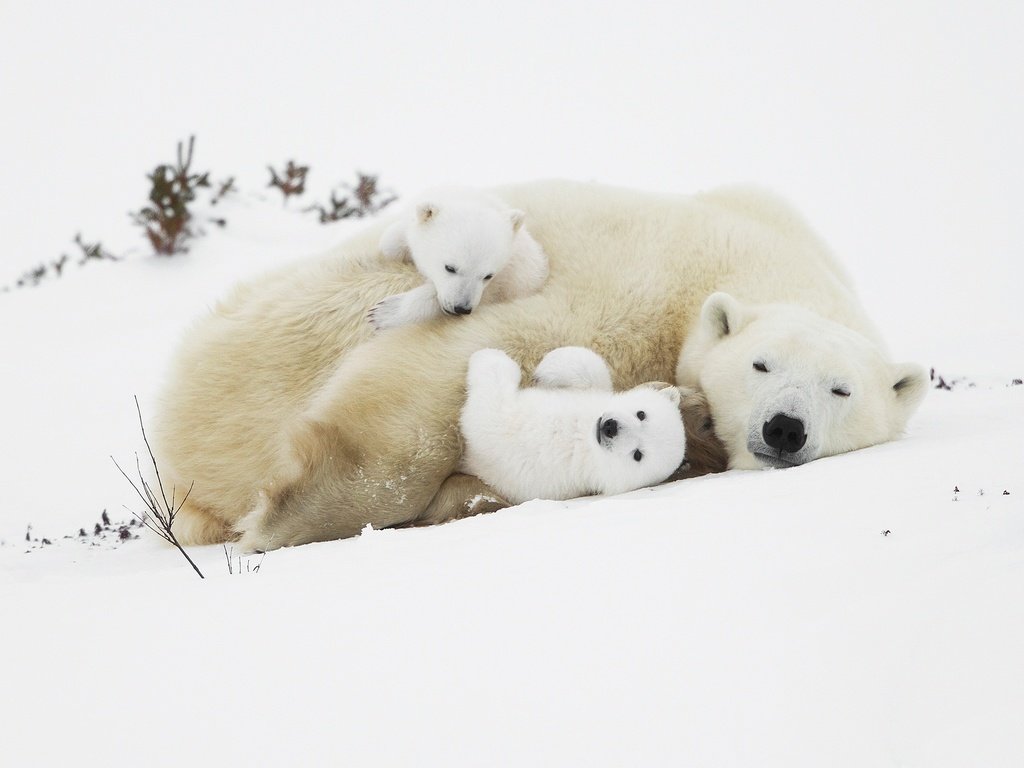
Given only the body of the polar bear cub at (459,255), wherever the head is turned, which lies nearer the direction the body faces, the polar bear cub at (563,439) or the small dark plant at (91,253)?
the polar bear cub

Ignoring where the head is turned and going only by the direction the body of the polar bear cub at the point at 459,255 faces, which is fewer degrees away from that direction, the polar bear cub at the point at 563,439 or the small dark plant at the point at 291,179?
the polar bear cub

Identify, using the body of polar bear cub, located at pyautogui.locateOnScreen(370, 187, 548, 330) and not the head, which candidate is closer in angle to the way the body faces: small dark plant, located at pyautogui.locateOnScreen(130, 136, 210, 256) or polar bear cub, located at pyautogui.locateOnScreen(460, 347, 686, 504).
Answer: the polar bear cub

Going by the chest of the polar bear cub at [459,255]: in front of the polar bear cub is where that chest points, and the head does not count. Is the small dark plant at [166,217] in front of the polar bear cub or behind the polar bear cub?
behind

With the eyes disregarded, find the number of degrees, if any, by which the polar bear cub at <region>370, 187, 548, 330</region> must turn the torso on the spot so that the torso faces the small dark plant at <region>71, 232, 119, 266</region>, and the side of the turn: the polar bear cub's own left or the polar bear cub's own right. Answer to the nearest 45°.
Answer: approximately 135° to the polar bear cub's own right

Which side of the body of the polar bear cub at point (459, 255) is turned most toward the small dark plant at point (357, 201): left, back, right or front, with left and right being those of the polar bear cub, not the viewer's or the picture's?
back

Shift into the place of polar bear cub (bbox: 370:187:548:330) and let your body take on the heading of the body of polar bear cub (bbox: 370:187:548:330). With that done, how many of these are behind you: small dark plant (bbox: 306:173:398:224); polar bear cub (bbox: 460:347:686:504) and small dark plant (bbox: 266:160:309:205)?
2

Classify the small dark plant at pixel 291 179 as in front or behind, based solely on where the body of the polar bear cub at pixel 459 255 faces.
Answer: behind

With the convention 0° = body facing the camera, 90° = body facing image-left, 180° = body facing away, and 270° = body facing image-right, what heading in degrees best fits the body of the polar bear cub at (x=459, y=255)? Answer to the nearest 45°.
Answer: approximately 0°
